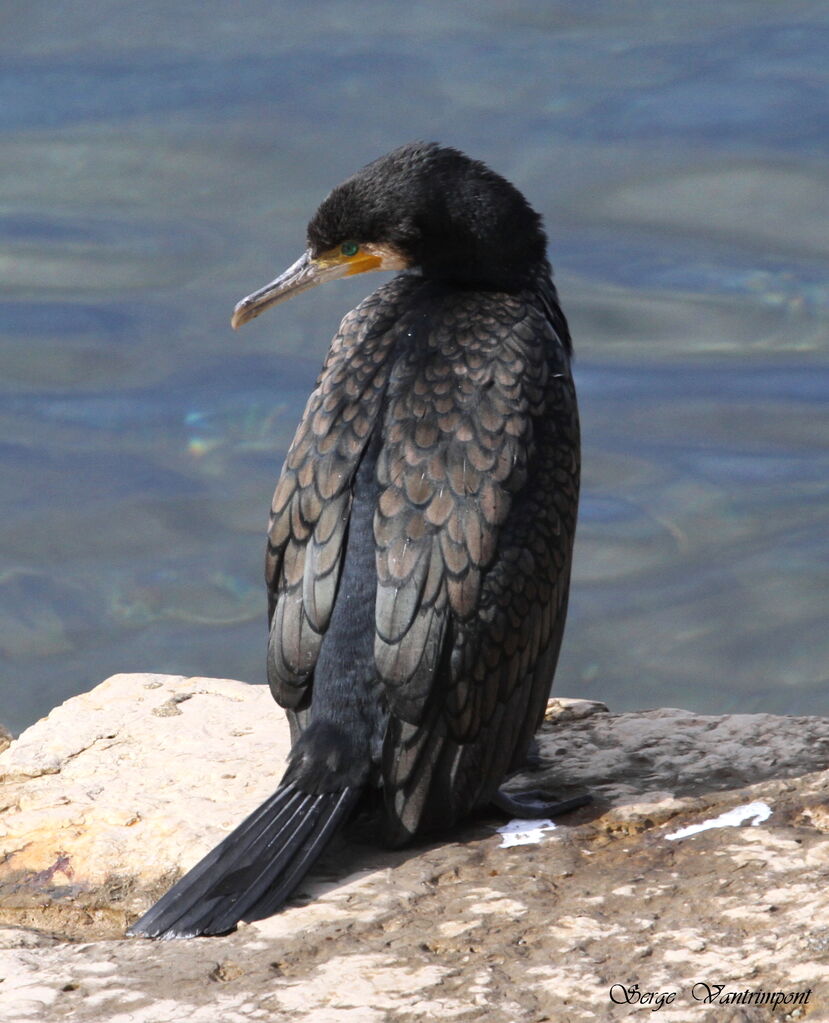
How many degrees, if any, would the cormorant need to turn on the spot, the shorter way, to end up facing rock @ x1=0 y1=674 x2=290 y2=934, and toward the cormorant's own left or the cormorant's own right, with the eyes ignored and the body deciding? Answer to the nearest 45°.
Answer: approximately 90° to the cormorant's own left

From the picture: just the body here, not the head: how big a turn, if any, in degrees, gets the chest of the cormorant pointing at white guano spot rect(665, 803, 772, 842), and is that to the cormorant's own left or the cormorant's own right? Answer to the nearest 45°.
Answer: approximately 45° to the cormorant's own right

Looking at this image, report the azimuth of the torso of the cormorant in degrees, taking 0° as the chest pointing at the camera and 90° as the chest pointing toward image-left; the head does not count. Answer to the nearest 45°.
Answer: approximately 225°

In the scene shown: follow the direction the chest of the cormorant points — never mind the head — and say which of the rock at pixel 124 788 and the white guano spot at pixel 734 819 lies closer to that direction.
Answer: the white guano spot
